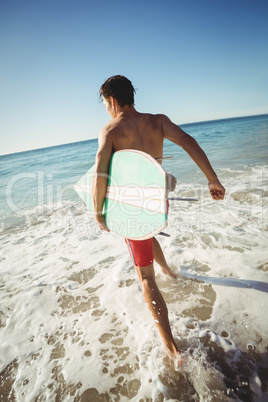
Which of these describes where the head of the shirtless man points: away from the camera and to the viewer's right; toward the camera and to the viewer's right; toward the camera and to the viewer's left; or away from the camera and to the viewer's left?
away from the camera and to the viewer's left

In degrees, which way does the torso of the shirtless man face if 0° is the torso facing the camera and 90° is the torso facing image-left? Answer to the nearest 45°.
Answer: approximately 135°
